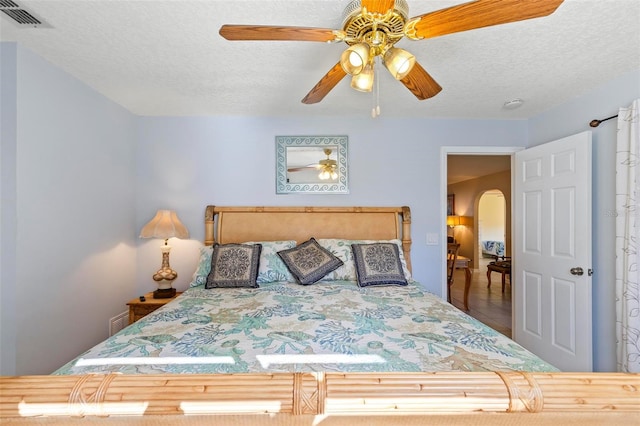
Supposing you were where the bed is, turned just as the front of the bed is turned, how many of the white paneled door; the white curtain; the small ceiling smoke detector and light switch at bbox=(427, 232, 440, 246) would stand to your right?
0

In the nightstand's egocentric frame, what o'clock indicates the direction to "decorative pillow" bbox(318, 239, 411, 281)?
The decorative pillow is roughly at 10 o'clock from the nightstand.

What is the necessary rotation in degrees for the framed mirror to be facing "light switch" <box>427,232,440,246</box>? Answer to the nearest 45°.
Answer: approximately 90° to its left

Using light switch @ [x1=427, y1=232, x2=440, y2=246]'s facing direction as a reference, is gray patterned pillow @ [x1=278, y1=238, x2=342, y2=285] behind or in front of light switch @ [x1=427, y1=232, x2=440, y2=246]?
in front

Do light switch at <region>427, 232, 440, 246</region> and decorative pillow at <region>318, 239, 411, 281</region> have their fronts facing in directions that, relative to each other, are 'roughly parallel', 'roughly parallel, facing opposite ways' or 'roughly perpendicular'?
roughly parallel

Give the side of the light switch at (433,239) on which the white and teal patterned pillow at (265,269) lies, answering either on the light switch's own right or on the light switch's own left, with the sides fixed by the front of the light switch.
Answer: on the light switch's own right

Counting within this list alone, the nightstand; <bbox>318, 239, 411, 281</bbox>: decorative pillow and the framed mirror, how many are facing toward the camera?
3

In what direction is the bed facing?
toward the camera

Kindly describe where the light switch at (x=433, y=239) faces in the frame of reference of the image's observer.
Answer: facing the viewer

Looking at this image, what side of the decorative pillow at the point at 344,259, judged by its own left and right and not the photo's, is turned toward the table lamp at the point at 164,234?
right

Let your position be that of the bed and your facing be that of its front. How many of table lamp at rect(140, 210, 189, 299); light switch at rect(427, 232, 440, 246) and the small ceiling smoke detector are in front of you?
0

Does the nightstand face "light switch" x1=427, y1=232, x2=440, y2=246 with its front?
no

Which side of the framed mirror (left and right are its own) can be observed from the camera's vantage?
front

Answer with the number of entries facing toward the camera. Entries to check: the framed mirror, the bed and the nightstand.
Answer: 3

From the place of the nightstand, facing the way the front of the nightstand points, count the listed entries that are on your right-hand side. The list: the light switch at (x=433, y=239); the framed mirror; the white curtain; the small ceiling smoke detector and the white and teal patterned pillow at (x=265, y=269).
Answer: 0

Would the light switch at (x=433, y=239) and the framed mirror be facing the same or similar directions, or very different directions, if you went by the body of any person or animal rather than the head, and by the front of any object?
same or similar directions
